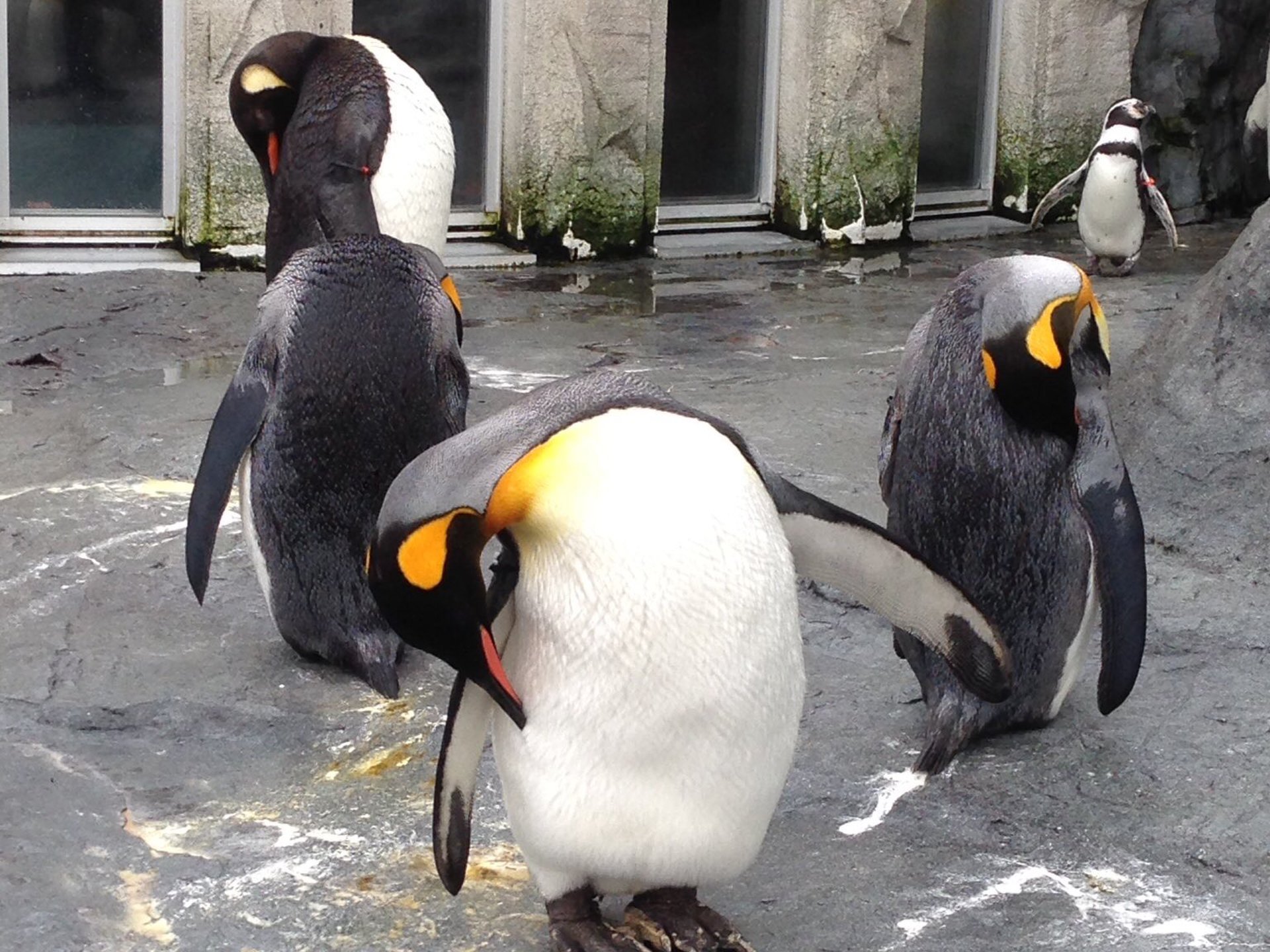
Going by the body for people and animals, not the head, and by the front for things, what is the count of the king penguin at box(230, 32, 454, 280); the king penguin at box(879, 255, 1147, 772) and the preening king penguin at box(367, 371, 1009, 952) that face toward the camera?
1

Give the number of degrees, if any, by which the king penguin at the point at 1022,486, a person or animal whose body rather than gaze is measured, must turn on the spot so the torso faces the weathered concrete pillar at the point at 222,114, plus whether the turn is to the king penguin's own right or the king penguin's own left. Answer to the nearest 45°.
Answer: approximately 90° to the king penguin's own left

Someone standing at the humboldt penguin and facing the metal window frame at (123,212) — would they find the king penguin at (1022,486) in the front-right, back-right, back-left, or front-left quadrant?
front-left

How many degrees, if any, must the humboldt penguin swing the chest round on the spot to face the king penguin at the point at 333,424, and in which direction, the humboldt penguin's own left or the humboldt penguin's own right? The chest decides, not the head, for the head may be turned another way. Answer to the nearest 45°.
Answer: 0° — it already faces it

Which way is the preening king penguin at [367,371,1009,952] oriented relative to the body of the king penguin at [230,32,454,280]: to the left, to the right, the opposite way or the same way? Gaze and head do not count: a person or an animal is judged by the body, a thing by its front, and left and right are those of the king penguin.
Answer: to the right

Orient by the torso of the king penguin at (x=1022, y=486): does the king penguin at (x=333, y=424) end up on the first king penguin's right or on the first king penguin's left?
on the first king penguin's left

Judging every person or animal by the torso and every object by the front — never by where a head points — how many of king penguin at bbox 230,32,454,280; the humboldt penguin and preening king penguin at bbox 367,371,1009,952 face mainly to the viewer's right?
1

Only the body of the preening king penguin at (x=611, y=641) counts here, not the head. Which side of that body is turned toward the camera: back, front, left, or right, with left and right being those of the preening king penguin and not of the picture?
front

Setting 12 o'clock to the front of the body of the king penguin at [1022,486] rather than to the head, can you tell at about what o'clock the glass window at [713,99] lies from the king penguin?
The glass window is roughly at 10 o'clock from the king penguin.

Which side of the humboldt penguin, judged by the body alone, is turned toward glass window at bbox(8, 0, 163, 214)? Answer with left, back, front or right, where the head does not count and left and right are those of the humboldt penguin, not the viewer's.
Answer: right

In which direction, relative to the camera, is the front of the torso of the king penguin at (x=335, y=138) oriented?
to the viewer's right

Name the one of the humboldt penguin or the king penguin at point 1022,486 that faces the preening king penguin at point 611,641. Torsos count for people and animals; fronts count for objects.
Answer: the humboldt penguin

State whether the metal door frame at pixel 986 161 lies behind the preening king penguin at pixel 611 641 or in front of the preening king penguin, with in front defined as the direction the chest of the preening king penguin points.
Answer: behind

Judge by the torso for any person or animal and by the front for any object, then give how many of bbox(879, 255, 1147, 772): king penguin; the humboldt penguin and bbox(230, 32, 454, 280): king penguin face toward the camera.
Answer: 1

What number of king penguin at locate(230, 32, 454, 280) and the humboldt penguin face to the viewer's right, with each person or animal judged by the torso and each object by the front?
1

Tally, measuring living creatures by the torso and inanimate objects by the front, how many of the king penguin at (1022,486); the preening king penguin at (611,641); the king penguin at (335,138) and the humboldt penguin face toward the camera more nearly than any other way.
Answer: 2

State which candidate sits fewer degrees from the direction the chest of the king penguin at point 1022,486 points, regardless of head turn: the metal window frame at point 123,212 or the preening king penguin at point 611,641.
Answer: the metal window frame
